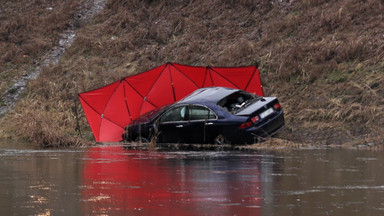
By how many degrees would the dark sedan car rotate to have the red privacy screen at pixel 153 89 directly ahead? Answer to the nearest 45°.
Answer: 0° — it already faces it

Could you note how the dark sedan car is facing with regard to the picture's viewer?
facing away from the viewer and to the left of the viewer
